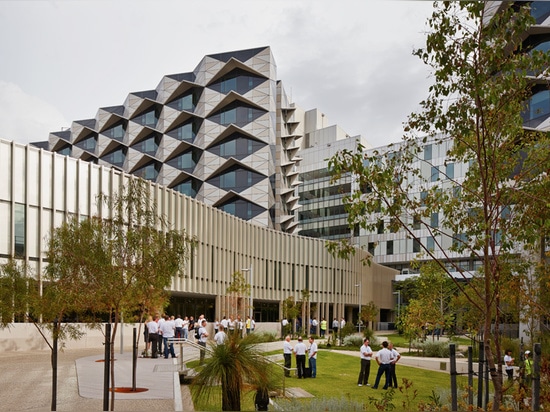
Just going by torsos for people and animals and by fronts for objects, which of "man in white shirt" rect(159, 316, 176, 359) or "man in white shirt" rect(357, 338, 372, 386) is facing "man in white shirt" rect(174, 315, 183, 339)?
"man in white shirt" rect(159, 316, 176, 359)

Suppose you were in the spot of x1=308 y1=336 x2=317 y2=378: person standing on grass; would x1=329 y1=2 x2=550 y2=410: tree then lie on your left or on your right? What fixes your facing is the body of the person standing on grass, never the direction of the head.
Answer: on your left
